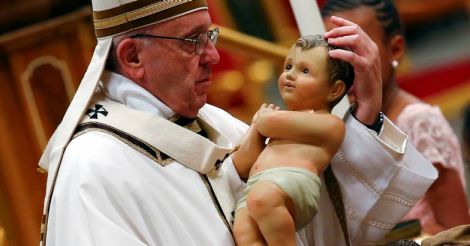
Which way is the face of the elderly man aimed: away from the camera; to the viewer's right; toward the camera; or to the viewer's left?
to the viewer's right

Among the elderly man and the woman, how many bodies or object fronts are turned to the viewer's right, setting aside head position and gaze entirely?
1

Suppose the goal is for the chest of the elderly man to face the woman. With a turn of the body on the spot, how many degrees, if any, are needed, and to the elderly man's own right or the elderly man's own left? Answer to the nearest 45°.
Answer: approximately 45° to the elderly man's own left

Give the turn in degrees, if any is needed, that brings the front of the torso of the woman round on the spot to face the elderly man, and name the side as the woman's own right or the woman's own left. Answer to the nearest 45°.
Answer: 0° — they already face them

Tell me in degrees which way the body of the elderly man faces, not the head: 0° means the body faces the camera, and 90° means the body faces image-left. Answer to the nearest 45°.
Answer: approximately 270°

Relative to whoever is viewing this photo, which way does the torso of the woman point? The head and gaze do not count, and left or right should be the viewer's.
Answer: facing the viewer and to the left of the viewer
